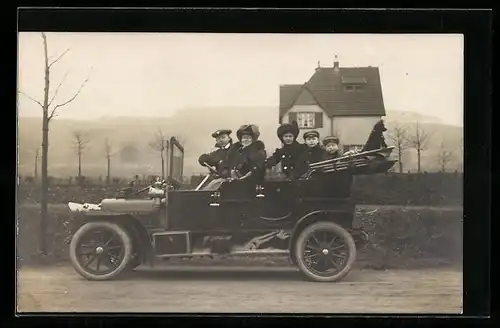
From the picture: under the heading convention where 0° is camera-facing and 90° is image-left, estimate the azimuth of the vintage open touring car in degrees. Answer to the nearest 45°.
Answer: approximately 90°
